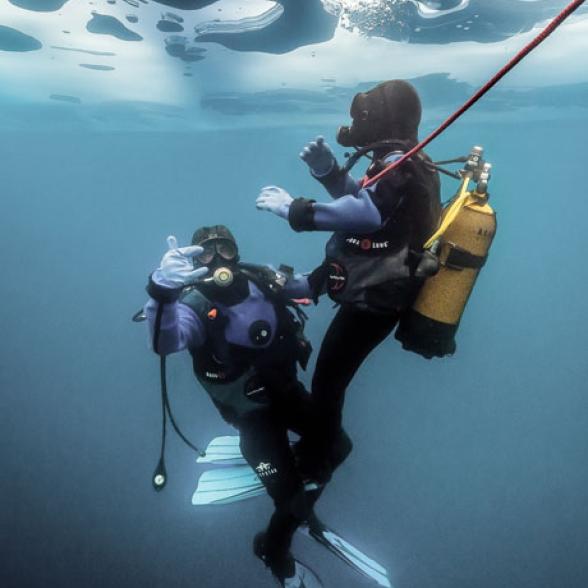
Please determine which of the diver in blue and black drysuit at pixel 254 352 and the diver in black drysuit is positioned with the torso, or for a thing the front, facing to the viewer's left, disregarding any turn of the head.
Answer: the diver in black drysuit

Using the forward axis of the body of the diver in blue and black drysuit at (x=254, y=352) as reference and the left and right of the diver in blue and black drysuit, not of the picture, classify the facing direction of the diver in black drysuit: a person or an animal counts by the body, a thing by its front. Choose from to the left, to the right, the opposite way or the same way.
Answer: to the right

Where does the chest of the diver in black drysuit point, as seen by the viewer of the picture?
to the viewer's left

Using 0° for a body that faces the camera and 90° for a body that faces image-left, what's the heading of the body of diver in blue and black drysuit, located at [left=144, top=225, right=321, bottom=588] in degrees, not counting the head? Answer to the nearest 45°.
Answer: approximately 0°

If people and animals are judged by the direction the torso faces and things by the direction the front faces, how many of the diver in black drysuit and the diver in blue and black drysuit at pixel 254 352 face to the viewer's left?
1
